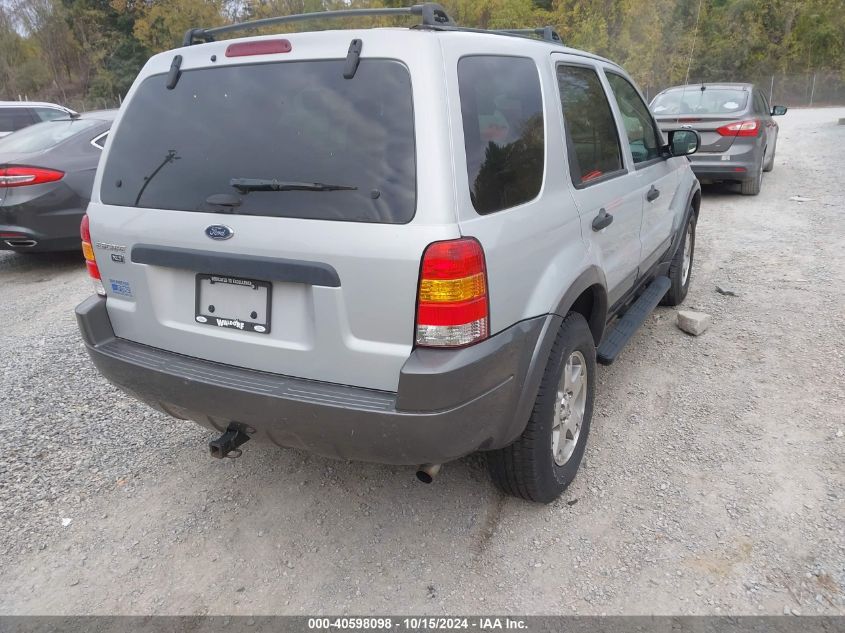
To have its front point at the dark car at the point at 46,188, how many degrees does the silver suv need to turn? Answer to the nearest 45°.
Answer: approximately 90° to its left

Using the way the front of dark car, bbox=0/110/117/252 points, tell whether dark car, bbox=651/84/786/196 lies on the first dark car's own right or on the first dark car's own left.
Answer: on the first dark car's own right

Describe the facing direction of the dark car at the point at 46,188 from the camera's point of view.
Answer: facing away from the viewer and to the right of the viewer

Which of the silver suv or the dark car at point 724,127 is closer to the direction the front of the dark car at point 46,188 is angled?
the dark car

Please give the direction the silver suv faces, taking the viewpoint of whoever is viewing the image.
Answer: facing away from the viewer and to the right of the viewer

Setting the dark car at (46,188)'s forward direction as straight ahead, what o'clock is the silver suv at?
The silver suv is roughly at 4 o'clock from the dark car.
